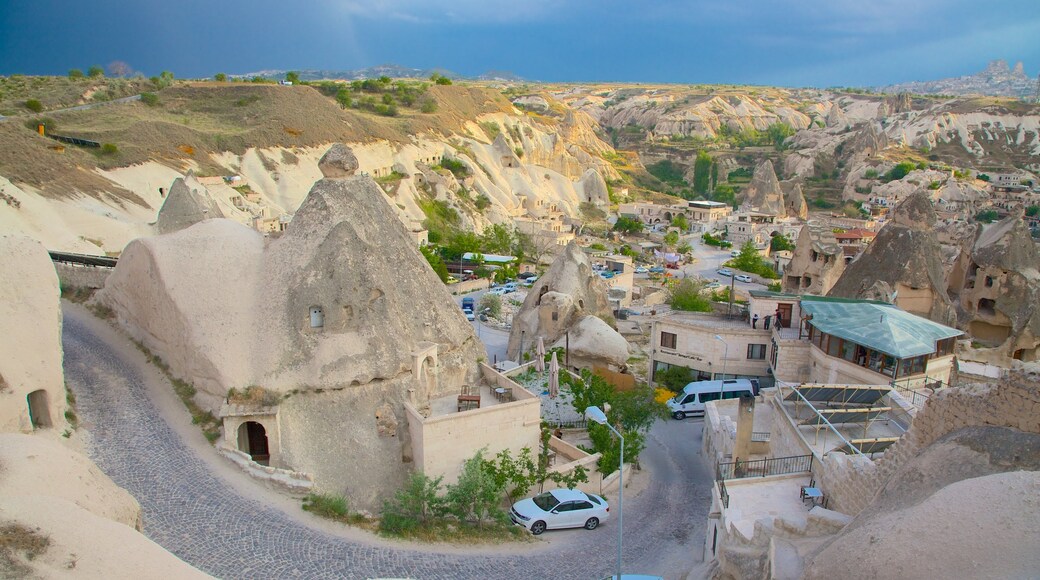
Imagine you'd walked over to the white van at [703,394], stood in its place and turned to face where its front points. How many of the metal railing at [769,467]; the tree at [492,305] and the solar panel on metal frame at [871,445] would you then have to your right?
1

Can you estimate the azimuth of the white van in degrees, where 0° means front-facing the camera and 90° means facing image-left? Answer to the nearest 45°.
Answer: approximately 45°
